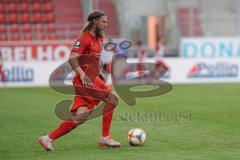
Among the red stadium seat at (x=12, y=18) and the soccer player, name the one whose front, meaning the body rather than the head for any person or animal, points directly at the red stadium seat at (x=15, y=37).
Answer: the red stadium seat at (x=12, y=18)

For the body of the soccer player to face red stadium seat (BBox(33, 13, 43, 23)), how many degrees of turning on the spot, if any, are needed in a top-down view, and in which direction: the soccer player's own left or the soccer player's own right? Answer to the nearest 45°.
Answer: approximately 90° to the soccer player's own left

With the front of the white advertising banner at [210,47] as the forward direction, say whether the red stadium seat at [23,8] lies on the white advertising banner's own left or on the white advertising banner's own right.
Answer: on the white advertising banner's own right

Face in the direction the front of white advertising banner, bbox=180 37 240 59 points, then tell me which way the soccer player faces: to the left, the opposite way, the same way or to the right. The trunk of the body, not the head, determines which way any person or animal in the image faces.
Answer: to the left

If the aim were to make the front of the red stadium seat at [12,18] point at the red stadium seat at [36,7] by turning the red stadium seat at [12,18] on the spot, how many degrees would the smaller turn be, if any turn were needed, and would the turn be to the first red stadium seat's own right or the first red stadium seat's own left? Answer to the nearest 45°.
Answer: approximately 90° to the first red stadium seat's own left

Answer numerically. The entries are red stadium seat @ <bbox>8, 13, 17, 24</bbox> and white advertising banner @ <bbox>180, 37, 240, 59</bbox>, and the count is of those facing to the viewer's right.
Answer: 0

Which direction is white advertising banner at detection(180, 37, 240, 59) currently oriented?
toward the camera

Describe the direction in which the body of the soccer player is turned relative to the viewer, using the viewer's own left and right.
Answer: facing to the right of the viewer

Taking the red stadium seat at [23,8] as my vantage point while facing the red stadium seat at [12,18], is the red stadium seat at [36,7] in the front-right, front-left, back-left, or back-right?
back-left

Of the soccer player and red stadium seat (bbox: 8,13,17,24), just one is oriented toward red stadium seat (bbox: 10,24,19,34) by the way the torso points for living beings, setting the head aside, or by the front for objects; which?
red stadium seat (bbox: 8,13,17,24)

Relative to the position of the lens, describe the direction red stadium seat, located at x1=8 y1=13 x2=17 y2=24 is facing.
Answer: facing the viewer

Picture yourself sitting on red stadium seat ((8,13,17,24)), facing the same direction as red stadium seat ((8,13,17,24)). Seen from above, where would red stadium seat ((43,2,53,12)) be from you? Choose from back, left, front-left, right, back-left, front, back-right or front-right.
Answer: left

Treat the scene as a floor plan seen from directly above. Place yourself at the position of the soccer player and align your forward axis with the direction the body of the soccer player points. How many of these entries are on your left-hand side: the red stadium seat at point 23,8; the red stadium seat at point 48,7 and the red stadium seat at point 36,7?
3

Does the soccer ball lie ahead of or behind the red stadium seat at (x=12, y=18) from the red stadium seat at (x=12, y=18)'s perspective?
ahead
